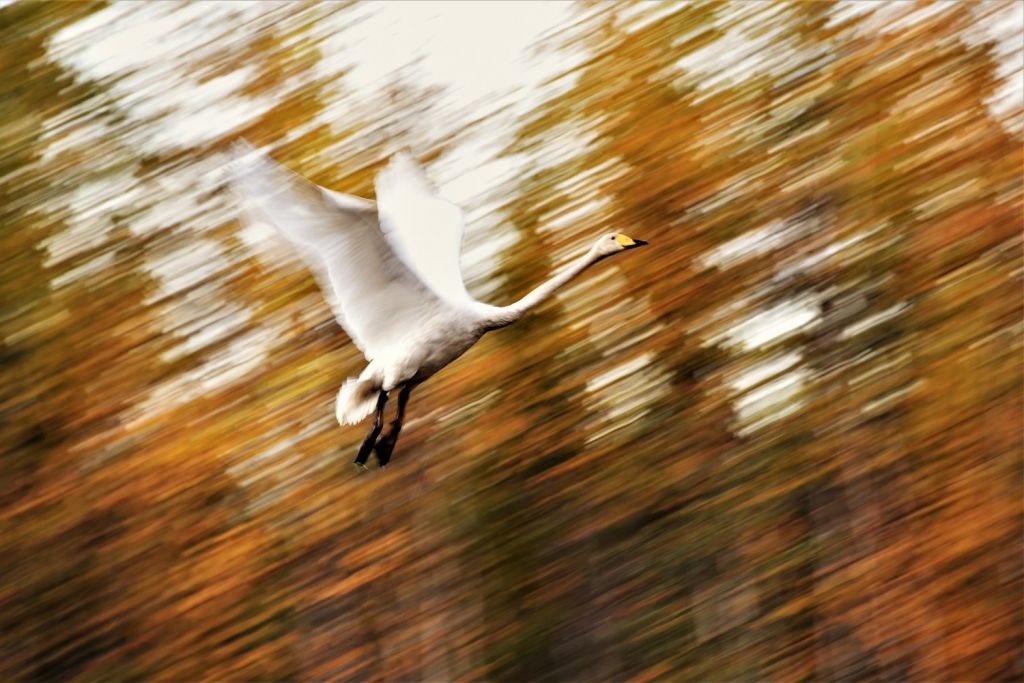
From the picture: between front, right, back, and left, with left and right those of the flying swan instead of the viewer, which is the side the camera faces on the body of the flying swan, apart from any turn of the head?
right
